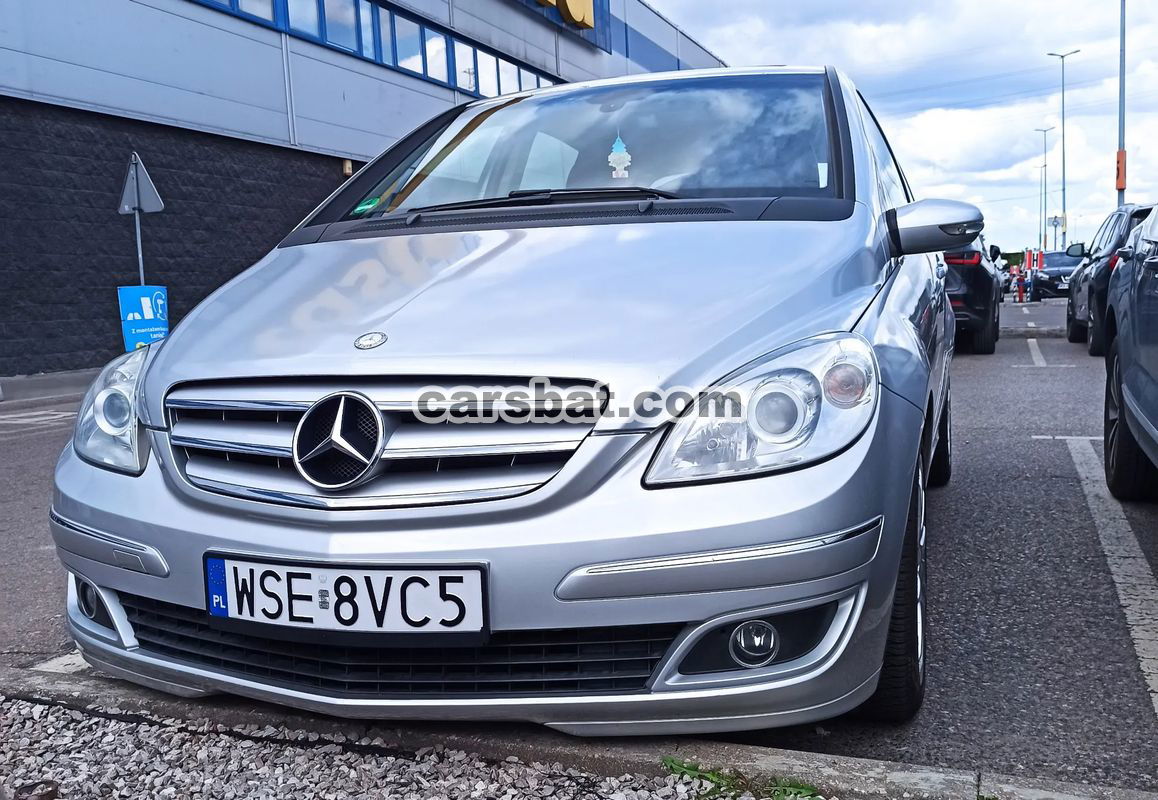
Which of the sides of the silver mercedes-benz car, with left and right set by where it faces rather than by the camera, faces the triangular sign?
right

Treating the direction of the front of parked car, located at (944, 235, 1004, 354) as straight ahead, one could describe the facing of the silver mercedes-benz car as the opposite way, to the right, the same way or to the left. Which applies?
the opposite way

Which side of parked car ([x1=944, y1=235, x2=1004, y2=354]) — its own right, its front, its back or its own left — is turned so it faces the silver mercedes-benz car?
back

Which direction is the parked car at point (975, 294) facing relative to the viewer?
away from the camera

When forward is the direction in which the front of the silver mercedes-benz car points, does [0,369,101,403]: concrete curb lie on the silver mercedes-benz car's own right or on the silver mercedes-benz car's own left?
on the silver mercedes-benz car's own right

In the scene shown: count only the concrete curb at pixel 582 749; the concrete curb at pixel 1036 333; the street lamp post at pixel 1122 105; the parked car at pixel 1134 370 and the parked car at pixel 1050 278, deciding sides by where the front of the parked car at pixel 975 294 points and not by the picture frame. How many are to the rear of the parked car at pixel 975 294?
2

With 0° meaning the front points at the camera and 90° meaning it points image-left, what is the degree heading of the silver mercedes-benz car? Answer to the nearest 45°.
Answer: approximately 45°

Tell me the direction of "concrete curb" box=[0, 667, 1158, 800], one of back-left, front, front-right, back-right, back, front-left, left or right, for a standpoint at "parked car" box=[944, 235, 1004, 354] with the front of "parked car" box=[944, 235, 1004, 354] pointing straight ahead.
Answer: back

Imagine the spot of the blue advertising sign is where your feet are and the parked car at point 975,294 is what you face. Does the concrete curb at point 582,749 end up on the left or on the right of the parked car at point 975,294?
right

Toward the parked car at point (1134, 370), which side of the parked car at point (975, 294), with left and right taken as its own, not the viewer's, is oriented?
back

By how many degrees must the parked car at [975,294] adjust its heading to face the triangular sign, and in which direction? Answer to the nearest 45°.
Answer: approximately 90° to its left

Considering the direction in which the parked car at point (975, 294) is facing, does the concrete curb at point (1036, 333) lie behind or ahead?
ahead
